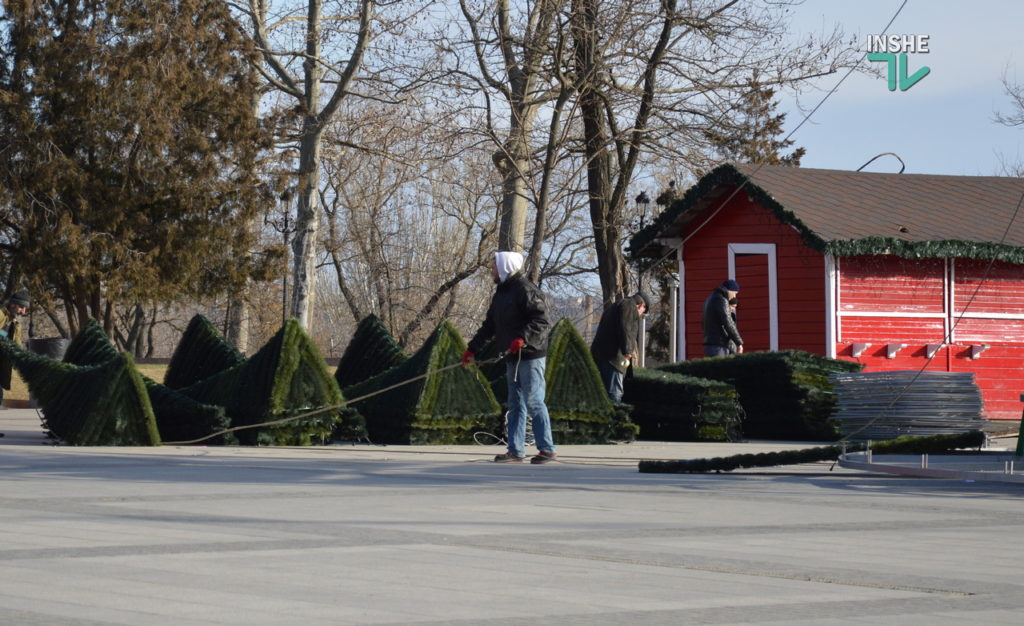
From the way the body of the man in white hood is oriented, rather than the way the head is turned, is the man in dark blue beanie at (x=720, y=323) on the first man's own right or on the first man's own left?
on the first man's own right

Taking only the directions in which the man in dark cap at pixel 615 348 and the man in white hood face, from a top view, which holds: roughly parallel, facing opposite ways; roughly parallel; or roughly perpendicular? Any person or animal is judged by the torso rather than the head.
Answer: roughly parallel, facing opposite ways

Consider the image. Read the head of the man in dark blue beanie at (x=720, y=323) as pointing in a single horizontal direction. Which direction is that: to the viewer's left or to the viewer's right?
to the viewer's right

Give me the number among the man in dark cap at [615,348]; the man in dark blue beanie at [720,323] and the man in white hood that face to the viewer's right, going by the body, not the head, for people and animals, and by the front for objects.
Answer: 2

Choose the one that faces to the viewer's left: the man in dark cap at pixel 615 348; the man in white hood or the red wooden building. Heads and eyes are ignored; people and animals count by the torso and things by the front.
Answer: the man in white hood

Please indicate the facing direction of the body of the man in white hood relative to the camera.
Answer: to the viewer's left

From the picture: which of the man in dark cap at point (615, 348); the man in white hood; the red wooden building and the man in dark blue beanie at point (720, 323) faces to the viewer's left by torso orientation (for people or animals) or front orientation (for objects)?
the man in white hood

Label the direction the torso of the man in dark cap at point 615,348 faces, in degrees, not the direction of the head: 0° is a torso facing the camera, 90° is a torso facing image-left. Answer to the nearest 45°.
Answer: approximately 270°

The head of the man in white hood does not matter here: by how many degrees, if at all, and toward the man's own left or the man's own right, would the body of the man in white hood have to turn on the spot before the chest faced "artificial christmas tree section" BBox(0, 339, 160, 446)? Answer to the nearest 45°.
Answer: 0° — they already face it

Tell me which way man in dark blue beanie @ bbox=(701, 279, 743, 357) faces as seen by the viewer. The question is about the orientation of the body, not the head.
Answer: to the viewer's right

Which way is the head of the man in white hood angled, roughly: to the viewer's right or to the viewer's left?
to the viewer's left

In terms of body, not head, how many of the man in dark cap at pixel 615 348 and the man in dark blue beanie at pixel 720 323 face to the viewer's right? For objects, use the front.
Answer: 2

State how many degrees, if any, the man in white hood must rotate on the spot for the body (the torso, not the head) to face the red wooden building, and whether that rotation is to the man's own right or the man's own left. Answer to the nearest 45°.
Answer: approximately 135° to the man's own right
